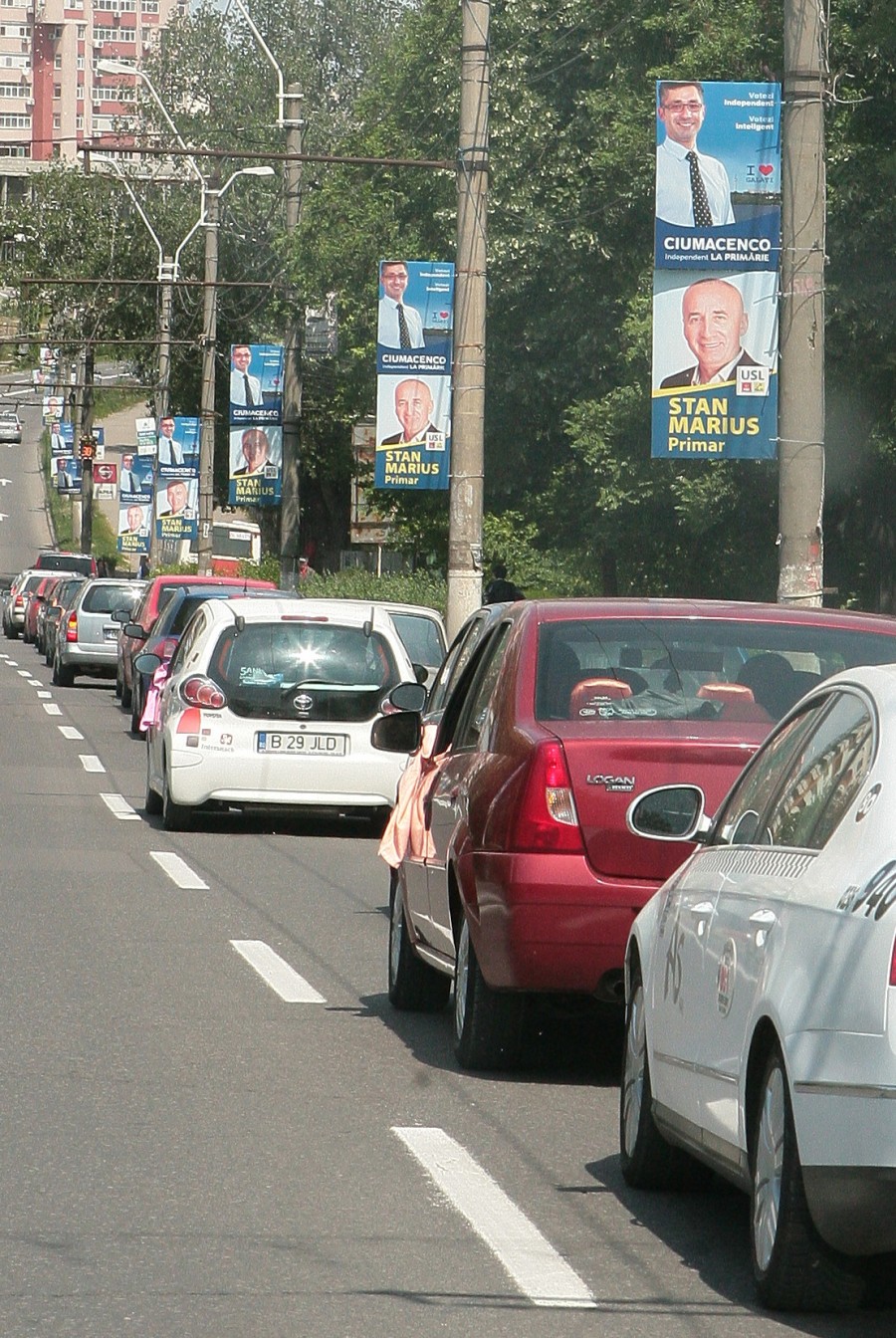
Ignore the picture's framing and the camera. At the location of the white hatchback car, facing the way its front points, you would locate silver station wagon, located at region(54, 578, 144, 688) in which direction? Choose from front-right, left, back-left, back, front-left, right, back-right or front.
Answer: front

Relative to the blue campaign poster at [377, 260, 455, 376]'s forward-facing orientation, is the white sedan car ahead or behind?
ahead

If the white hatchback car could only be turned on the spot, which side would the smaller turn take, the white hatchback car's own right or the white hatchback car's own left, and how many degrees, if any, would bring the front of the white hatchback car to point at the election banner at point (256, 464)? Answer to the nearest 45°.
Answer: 0° — it already faces it

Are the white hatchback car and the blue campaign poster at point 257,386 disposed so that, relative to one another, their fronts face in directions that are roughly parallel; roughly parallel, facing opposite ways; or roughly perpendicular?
roughly parallel, facing opposite ways

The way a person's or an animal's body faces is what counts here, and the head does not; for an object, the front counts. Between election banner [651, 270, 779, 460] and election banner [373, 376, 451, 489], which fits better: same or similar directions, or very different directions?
same or similar directions

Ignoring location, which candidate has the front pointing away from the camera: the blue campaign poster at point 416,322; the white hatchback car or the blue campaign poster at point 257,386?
the white hatchback car

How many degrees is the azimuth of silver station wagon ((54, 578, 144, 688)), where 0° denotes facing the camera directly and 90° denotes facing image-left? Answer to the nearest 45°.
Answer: approximately 180°

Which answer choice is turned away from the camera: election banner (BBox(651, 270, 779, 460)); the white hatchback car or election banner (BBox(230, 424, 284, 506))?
the white hatchback car

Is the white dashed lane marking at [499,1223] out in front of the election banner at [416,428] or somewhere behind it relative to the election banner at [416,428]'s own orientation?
in front

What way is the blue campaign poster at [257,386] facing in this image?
toward the camera

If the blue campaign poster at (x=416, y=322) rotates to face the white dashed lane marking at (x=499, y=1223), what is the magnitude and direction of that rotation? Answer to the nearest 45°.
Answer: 0° — it already faces it

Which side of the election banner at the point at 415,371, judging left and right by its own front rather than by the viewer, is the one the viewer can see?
front

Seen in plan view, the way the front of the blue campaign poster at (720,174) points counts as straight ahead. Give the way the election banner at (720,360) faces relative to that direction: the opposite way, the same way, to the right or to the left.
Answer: the same way

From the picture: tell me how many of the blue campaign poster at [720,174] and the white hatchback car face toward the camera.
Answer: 1

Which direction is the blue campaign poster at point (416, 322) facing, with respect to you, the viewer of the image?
facing the viewer

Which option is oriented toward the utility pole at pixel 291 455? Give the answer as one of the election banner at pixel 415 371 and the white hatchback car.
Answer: the white hatchback car

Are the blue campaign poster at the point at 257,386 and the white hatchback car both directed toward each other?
yes

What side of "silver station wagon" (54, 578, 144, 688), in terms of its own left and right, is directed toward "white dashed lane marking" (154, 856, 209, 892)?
back

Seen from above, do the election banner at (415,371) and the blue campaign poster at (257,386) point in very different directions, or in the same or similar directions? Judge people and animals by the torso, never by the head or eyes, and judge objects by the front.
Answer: same or similar directions
